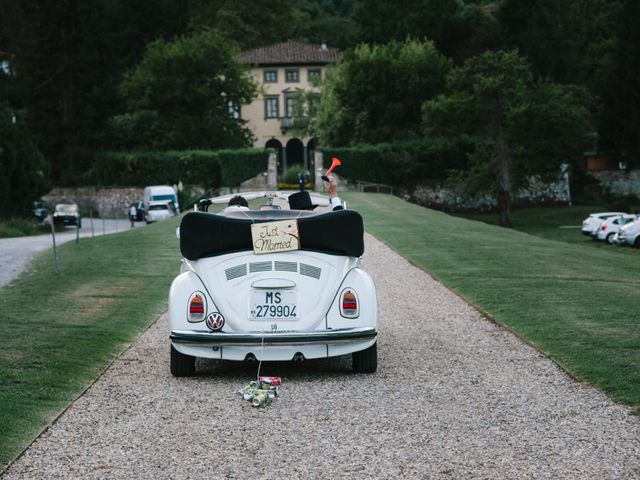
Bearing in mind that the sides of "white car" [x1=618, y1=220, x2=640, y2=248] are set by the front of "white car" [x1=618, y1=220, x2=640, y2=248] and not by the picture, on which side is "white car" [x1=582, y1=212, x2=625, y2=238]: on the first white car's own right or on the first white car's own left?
on the first white car's own right

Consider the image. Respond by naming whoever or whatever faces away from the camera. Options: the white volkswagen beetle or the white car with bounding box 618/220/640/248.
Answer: the white volkswagen beetle

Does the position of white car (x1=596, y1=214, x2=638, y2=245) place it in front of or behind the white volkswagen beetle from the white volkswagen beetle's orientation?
in front

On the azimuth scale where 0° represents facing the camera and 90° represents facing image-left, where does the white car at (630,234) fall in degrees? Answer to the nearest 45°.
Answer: approximately 45°

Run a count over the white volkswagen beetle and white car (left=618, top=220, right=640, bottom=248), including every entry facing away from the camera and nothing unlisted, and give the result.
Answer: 1

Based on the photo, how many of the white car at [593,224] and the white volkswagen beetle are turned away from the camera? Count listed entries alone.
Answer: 1

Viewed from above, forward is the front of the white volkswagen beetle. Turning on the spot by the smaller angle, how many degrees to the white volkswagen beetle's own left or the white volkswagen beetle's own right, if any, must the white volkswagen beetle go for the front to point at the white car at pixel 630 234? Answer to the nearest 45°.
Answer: approximately 45° to the white volkswagen beetle's own right

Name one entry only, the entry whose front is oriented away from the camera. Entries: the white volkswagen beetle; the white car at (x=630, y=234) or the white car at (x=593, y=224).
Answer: the white volkswagen beetle

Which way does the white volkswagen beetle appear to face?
away from the camera

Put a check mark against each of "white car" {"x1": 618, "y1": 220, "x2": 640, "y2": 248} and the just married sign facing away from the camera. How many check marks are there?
0

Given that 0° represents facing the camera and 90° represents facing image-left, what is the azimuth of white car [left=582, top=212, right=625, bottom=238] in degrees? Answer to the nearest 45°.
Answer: approximately 225°

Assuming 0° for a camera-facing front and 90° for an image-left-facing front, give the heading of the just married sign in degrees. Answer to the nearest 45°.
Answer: approximately 0°
